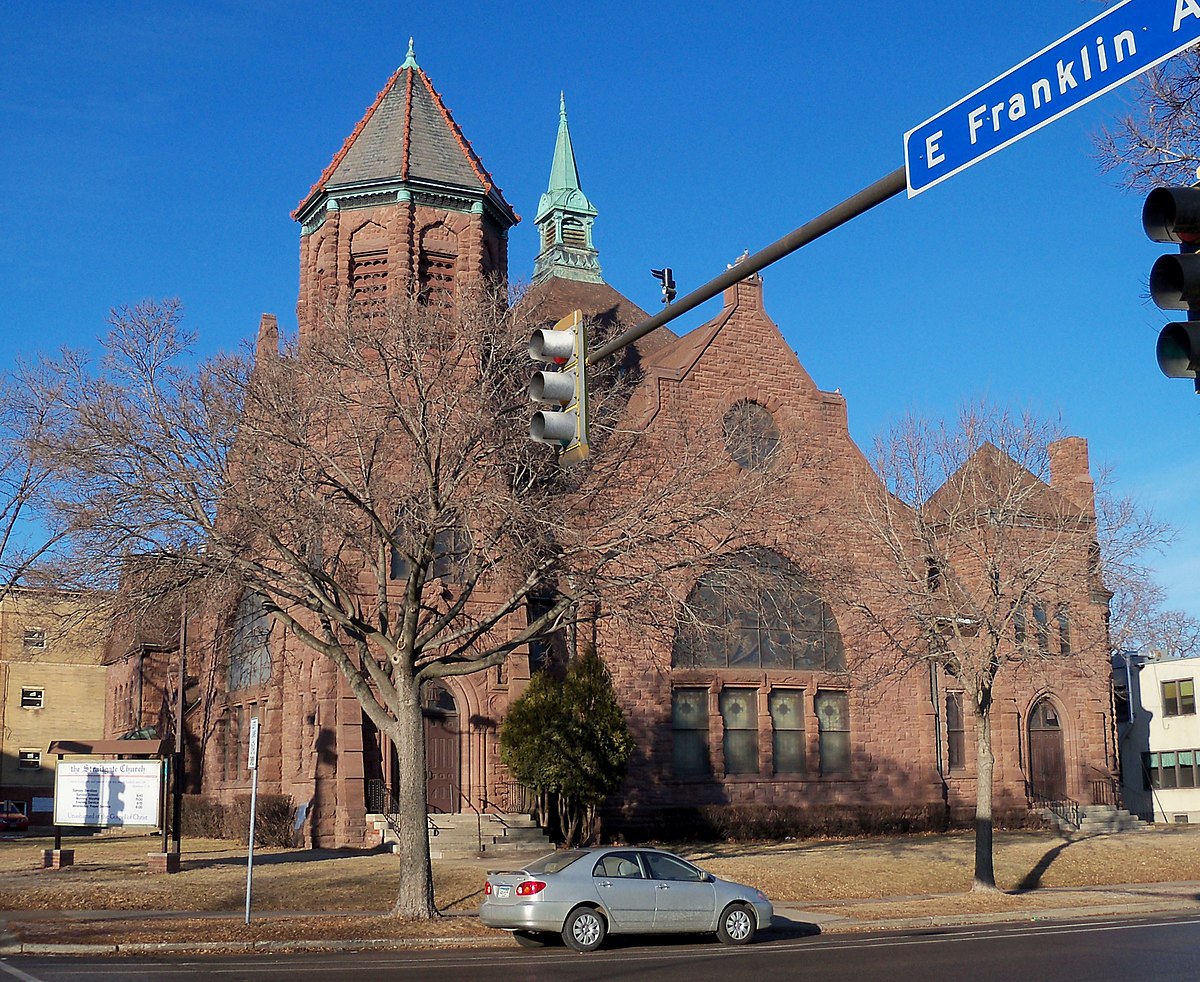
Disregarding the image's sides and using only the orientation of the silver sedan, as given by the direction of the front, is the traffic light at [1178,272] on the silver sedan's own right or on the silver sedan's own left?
on the silver sedan's own right

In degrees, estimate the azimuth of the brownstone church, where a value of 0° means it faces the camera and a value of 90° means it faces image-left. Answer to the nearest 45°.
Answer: approximately 0°

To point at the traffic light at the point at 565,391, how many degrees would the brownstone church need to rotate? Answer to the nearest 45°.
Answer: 0° — it already faces it

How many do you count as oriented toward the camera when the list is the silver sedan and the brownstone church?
1

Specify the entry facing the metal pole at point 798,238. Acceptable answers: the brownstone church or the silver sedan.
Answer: the brownstone church

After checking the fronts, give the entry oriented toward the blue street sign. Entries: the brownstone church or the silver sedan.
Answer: the brownstone church

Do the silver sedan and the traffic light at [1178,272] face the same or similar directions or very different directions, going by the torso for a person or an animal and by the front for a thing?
very different directions

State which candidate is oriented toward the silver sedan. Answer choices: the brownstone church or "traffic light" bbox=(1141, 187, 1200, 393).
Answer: the brownstone church

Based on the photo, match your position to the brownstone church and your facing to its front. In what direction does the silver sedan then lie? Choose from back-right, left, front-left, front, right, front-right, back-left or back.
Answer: front

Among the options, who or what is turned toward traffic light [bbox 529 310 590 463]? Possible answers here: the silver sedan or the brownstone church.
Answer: the brownstone church

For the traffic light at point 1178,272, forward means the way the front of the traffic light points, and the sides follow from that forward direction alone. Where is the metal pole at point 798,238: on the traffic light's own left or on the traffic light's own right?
on the traffic light's own right

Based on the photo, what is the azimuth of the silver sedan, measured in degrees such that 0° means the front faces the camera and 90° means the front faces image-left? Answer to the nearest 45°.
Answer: approximately 225°

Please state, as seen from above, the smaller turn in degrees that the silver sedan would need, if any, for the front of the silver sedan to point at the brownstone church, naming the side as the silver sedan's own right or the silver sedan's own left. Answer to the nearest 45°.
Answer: approximately 45° to the silver sedan's own left
